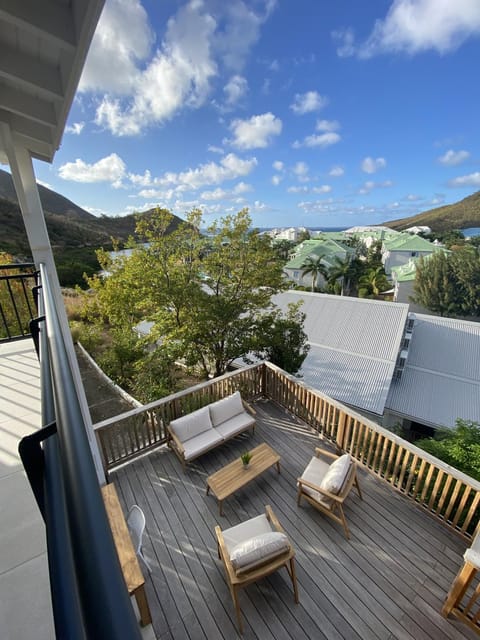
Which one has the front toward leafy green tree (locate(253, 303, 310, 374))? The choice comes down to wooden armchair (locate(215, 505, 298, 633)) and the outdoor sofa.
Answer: the wooden armchair

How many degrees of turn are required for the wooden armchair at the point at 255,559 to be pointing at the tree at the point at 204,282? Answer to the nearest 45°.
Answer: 0° — it already faces it

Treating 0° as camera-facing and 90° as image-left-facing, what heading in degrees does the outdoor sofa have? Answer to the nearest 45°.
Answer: approximately 315°

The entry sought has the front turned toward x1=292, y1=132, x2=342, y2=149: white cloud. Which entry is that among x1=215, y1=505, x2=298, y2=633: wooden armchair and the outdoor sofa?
the wooden armchair

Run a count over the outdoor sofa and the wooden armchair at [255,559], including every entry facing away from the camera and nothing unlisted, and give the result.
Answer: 1

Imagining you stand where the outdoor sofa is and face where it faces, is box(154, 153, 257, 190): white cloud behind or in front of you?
behind

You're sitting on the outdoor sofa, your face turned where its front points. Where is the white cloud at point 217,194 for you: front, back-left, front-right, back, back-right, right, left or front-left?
back-left

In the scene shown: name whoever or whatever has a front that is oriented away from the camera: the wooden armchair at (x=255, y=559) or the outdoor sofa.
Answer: the wooden armchair

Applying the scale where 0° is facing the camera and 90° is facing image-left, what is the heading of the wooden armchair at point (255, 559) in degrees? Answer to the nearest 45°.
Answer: approximately 180°

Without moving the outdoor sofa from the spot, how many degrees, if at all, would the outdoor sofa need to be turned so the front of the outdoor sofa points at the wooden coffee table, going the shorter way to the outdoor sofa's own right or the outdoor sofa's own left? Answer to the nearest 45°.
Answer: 0° — it already faces it

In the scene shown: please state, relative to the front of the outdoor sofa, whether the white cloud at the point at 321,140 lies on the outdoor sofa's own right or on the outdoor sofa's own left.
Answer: on the outdoor sofa's own left

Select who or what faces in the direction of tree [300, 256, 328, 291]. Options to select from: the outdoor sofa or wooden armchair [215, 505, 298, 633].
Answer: the wooden armchair

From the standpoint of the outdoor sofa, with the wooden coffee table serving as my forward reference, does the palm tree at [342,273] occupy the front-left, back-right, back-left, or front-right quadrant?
back-left

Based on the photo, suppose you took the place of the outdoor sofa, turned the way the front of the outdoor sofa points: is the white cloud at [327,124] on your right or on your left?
on your left
